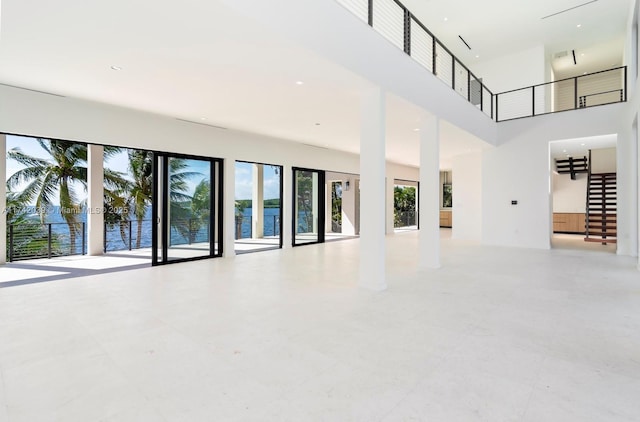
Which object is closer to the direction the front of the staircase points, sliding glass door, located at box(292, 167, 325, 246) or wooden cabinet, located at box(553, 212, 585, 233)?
the sliding glass door

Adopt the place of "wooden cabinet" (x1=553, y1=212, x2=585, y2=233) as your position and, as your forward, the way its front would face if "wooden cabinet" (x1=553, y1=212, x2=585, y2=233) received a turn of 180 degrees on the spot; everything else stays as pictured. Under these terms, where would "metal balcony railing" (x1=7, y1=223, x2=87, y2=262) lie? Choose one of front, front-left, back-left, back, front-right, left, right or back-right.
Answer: back-left

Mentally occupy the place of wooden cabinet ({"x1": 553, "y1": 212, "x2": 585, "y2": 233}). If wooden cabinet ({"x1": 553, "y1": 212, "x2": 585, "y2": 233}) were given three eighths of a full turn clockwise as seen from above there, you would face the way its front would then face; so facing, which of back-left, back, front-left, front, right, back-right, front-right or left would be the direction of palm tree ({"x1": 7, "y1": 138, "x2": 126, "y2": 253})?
left

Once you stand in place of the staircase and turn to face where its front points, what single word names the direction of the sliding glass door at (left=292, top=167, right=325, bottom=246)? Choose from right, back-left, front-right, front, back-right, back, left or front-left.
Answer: front-right

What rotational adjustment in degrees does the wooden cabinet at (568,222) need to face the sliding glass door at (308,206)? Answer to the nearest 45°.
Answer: approximately 45° to its right

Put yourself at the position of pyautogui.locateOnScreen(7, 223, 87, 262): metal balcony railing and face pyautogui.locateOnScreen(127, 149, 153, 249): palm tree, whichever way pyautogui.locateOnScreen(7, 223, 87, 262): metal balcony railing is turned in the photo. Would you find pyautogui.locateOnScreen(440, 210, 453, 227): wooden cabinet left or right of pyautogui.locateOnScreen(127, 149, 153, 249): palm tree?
right

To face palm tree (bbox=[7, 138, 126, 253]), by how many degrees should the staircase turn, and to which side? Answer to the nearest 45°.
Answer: approximately 45° to its right

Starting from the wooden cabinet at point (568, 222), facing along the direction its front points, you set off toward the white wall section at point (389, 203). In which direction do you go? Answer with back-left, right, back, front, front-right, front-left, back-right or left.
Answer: front-right

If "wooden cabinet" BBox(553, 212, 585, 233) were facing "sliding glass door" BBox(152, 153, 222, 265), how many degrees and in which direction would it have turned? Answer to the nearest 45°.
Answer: approximately 45° to its right

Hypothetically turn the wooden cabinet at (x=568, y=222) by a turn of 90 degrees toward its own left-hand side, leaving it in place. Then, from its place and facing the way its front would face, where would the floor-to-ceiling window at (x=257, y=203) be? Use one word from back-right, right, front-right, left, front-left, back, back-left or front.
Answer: back-right

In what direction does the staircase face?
toward the camera

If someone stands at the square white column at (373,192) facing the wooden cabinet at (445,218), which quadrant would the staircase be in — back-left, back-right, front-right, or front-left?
front-right

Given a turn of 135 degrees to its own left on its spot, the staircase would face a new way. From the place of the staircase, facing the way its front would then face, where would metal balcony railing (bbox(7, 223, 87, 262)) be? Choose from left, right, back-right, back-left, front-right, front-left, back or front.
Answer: back

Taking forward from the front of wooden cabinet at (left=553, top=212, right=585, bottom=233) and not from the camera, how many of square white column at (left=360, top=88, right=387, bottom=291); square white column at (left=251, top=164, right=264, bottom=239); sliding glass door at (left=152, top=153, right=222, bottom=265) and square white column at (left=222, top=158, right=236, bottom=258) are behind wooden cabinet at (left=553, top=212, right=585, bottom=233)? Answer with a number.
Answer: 0

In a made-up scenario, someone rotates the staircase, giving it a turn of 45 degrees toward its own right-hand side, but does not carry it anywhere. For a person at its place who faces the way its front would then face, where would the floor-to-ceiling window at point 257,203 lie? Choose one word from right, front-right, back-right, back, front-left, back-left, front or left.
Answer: front

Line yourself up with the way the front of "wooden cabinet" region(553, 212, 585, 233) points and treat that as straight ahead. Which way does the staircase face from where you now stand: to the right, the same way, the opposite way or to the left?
the same way

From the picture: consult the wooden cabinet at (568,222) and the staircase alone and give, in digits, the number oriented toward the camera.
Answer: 2
